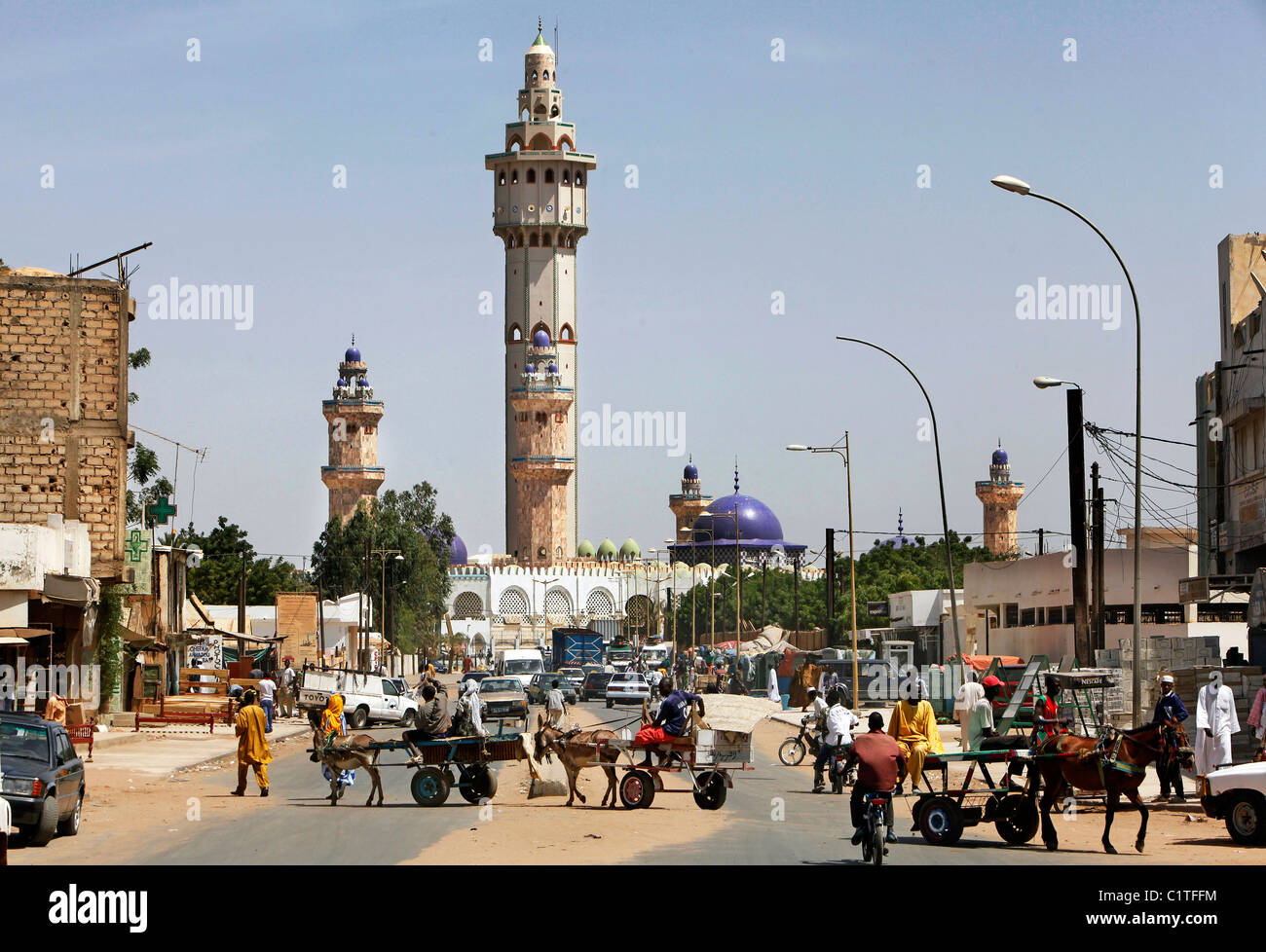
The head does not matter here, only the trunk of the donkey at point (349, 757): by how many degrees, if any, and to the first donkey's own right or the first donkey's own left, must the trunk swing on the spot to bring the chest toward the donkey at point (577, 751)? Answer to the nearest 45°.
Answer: approximately 180°

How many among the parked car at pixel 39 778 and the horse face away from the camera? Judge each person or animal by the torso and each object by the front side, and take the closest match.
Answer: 0

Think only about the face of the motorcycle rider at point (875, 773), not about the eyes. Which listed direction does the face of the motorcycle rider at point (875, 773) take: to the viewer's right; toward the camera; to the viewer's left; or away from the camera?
away from the camera

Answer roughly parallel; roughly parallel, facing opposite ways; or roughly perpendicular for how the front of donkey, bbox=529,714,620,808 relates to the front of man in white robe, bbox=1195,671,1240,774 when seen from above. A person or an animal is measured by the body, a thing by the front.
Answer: roughly perpendicular

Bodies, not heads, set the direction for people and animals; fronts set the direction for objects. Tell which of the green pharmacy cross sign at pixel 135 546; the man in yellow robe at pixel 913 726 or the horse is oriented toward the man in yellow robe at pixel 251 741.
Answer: the green pharmacy cross sign

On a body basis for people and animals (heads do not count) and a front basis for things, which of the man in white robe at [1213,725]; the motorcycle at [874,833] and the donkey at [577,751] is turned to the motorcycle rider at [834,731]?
the motorcycle

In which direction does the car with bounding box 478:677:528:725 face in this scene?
toward the camera

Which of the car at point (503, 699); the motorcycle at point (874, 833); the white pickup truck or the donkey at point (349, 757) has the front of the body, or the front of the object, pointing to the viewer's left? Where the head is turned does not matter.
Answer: the donkey

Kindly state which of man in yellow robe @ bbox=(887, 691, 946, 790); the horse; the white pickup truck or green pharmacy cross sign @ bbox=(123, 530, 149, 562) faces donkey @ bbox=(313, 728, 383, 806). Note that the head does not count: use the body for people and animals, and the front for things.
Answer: the green pharmacy cross sign

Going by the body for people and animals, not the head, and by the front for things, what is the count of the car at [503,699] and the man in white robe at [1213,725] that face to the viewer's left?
0

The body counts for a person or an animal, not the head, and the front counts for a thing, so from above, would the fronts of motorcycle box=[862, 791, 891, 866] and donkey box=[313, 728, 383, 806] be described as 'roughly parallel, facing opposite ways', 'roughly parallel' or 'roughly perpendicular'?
roughly perpendicular

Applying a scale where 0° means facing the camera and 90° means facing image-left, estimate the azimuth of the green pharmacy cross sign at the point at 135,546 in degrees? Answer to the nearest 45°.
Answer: approximately 0°

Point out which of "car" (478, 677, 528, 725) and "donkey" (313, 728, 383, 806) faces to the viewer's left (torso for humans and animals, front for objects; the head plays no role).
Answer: the donkey

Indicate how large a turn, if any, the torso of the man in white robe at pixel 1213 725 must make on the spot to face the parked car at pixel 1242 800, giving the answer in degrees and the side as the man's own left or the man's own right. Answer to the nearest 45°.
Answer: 0° — they already face it

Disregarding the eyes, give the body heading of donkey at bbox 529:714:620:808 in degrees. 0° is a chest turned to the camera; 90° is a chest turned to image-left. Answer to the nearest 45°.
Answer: approximately 90°

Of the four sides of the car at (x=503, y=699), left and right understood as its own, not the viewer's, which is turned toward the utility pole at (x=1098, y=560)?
left

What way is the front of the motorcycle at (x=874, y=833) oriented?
away from the camera

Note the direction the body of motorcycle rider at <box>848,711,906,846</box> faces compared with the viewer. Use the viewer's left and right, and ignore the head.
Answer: facing away from the viewer
